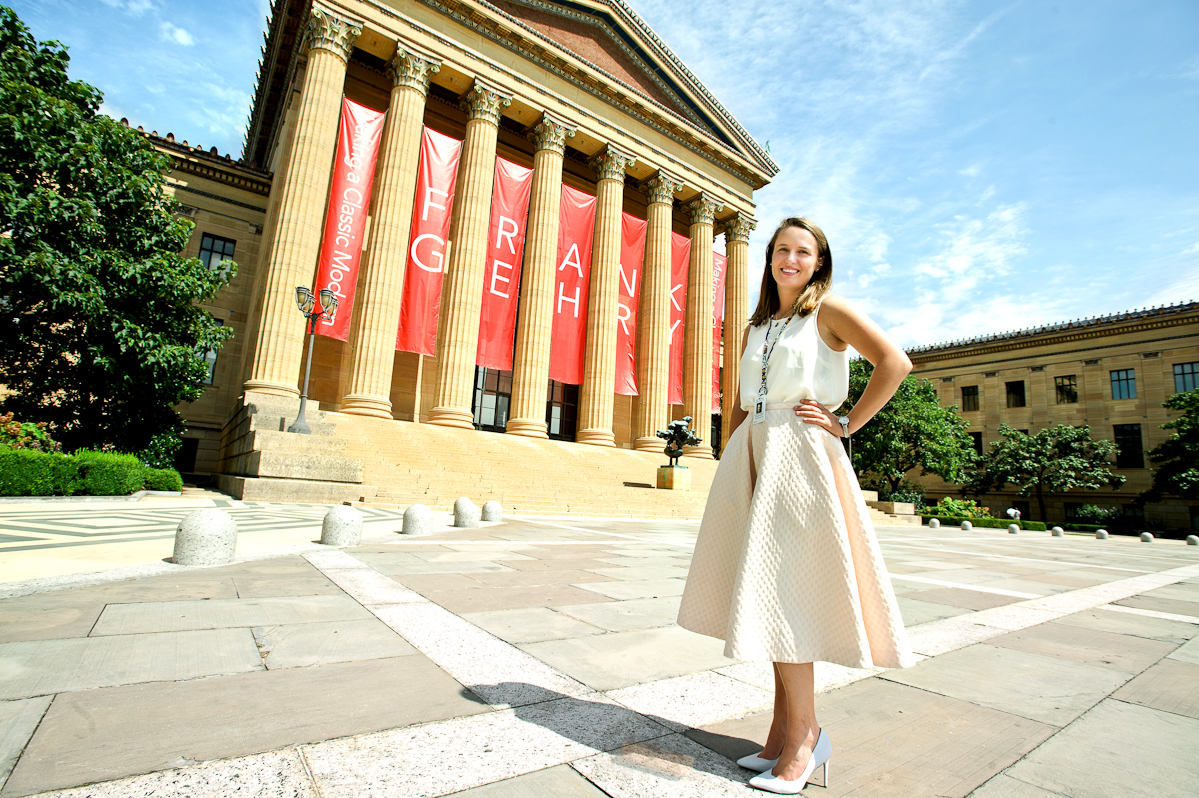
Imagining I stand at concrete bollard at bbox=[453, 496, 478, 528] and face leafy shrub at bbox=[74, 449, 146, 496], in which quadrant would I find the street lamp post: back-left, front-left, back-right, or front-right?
front-right

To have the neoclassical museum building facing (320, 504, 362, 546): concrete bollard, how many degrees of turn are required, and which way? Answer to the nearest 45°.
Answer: approximately 45° to its right

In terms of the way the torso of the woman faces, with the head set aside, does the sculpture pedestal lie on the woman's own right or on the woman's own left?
on the woman's own right

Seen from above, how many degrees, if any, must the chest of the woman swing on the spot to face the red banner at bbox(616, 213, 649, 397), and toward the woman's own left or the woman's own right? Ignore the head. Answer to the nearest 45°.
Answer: approximately 135° to the woman's own right

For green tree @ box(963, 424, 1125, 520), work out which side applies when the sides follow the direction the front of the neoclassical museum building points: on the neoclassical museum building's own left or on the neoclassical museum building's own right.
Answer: on the neoclassical museum building's own left

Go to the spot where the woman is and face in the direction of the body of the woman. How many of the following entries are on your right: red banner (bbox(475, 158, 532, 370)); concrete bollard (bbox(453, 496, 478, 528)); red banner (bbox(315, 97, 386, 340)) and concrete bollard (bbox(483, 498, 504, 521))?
4

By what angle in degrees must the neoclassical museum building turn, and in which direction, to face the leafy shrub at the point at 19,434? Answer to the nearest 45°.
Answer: approximately 90° to its right

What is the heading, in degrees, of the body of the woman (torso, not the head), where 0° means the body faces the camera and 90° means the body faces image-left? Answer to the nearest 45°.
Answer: approximately 45°

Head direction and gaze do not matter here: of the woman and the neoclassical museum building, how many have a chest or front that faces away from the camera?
0

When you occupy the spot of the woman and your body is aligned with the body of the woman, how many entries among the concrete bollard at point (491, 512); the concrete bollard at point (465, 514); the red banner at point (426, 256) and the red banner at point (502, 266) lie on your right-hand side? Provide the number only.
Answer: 4

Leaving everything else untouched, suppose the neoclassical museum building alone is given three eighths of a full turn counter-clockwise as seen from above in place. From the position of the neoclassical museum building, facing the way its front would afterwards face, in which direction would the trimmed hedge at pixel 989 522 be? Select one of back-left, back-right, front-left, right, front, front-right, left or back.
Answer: right

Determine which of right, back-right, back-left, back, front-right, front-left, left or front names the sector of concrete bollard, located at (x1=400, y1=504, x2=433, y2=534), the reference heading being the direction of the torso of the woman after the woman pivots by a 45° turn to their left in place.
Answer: back-right

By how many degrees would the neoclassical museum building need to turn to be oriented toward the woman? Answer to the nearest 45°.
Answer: approximately 45° to its right
